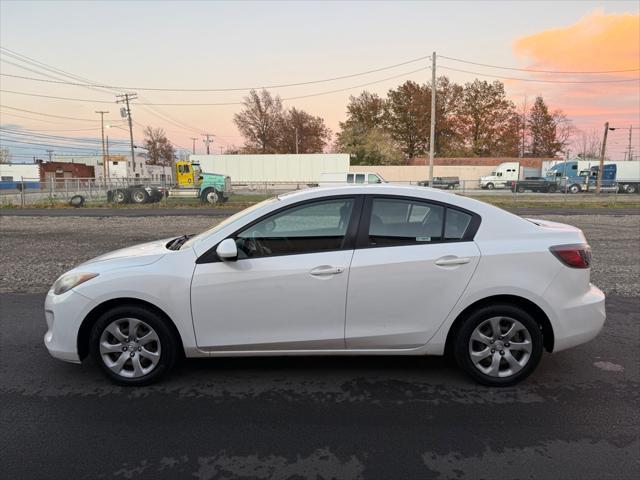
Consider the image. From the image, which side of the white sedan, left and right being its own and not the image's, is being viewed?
left

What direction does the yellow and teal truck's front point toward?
to the viewer's right

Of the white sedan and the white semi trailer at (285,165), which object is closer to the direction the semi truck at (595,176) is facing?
the white semi trailer

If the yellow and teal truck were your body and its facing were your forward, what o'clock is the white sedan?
The white sedan is roughly at 3 o'clock from the yellow and teal truck.

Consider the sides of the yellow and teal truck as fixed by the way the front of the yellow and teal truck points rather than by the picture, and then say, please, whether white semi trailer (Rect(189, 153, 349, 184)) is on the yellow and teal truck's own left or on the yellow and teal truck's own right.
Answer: on the yellow and teal truck's own left

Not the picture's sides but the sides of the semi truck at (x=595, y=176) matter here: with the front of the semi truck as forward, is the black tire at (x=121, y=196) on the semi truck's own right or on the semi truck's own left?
on the semi truck's own left

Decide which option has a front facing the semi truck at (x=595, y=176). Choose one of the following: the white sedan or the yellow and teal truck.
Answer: the yellow and teal truck

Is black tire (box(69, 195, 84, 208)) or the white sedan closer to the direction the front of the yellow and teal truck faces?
the white sedan

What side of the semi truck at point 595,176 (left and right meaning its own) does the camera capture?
left

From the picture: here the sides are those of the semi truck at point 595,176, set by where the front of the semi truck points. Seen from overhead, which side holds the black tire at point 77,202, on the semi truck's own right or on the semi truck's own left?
on the semi truck's own left
